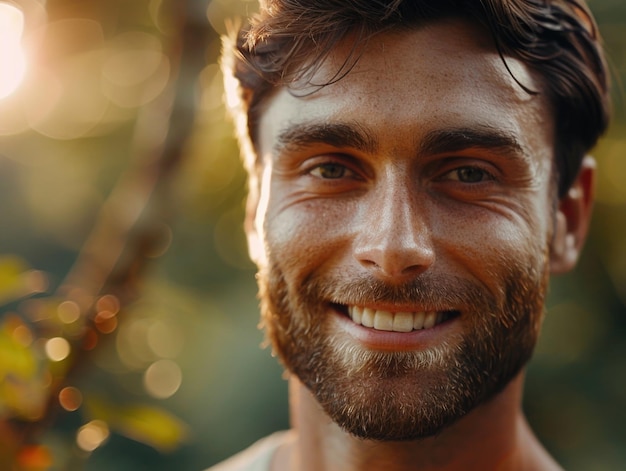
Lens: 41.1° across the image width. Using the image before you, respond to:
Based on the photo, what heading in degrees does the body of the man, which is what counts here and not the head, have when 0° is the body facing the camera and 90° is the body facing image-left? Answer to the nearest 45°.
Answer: approximately 0°
